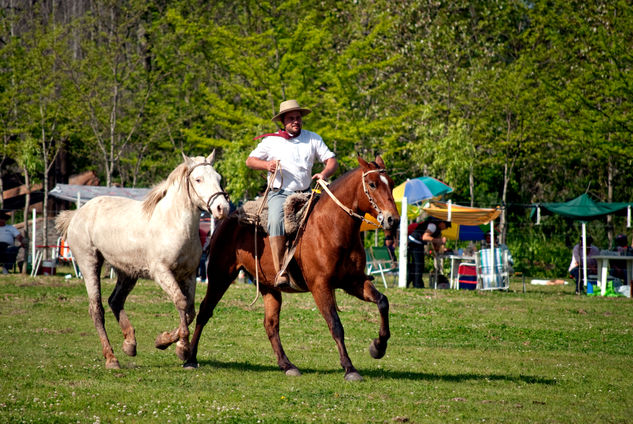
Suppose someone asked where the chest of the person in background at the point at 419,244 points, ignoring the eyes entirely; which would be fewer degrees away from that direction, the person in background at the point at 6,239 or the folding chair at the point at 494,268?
the folding chair

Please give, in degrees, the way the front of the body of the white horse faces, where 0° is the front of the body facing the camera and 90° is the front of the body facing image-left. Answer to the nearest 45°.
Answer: approximately 315°

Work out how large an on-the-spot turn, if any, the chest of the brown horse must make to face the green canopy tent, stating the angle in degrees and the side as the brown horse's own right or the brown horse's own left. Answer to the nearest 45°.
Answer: approximately 90° to the brown horse's own left

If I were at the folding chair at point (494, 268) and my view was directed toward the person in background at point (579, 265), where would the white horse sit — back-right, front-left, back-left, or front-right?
back-right

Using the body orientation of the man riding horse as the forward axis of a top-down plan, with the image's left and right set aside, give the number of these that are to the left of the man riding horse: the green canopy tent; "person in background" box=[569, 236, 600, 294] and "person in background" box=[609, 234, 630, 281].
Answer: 3

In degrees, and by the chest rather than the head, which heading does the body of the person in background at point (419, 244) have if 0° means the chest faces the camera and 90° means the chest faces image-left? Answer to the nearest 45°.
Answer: approximately 270°

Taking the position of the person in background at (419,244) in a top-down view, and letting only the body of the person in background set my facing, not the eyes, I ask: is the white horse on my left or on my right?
on my right
